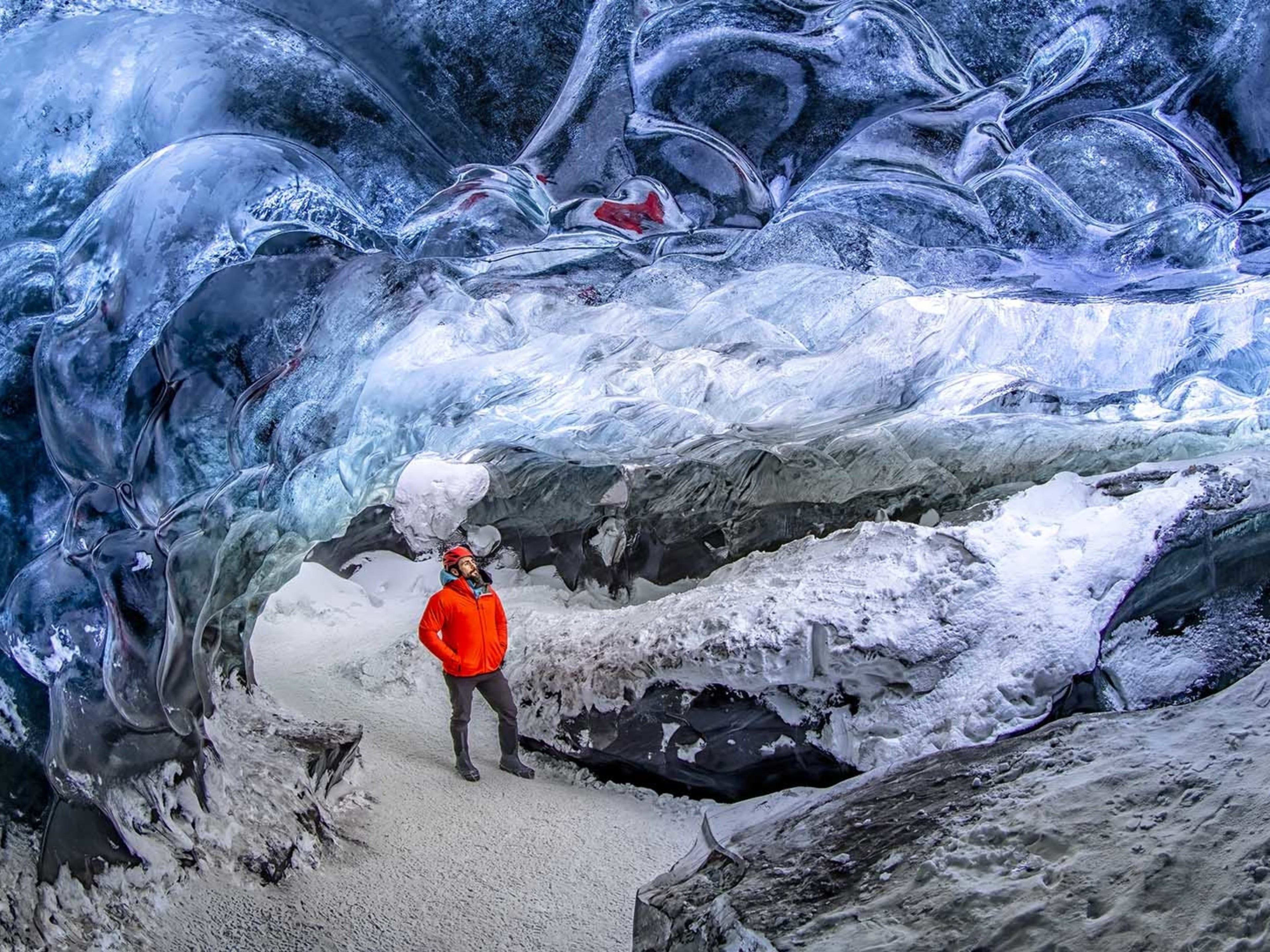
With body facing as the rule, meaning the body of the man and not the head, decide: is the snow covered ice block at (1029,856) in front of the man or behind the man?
in front

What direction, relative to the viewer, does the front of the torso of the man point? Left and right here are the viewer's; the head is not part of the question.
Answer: facing the viewer and to the right of the viewer

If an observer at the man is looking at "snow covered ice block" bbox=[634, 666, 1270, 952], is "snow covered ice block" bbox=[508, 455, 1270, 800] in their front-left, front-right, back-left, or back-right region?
front-left

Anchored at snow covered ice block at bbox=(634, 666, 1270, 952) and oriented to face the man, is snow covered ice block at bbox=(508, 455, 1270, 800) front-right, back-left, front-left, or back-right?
front-right

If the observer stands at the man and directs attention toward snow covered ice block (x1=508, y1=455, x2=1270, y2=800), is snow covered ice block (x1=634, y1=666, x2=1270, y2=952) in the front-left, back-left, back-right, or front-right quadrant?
front-right
